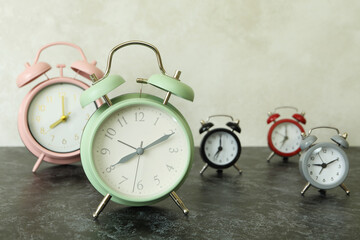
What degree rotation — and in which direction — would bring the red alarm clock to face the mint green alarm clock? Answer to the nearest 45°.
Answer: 0° — it already faces it

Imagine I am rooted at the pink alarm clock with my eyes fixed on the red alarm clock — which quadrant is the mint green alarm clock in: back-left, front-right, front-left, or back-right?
front-right

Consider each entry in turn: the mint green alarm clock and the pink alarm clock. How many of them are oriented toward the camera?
2

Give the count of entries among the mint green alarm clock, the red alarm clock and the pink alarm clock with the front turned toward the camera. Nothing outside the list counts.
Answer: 3

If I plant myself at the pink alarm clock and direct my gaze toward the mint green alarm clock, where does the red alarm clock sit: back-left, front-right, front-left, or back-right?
front-left

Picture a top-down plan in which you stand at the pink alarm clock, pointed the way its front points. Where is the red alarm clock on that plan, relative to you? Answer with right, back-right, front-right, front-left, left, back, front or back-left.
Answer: left

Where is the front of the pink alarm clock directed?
toward the camera

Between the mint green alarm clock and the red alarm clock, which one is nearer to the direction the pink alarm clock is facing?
the mint green alarm clock

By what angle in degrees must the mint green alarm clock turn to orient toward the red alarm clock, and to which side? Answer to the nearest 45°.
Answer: approximately 135° to its left

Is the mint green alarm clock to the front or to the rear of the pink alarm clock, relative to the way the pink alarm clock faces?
to the front

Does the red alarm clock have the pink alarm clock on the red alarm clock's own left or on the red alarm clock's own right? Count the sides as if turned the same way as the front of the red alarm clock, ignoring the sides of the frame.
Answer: on the red alarm clock's own right
